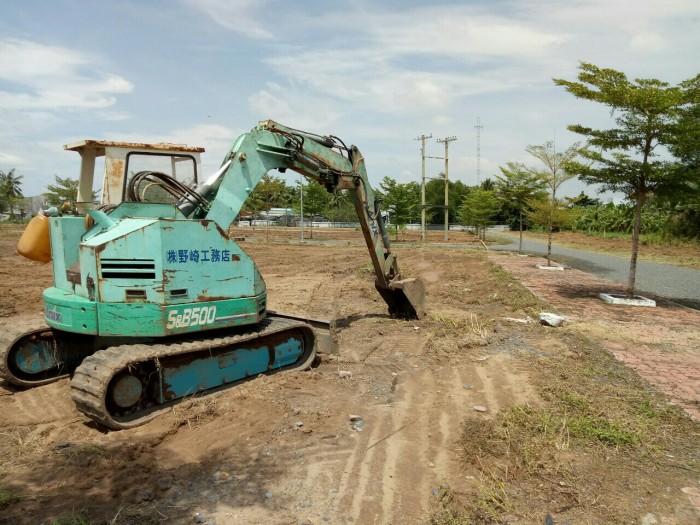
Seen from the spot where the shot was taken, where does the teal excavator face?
facing away from the viewer and to the right of the viewer

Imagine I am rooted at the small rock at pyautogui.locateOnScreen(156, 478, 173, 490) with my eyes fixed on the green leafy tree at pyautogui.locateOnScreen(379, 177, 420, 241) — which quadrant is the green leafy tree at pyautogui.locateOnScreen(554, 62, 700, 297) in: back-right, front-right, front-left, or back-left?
front-right

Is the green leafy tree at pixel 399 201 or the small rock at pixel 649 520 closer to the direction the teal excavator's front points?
the green leafy tree

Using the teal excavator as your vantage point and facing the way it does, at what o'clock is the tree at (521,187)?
The tree is roughly at 12 o'clock from the teal excavator.

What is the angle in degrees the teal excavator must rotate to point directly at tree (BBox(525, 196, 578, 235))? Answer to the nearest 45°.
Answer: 0° — it already faces it

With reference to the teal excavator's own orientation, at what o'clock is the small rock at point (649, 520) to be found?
The small rock is roughly at 3 o'clock from the teal excavator.

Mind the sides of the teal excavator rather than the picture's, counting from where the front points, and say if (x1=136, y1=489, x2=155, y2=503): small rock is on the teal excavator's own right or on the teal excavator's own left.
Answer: on the teal excavator's own right

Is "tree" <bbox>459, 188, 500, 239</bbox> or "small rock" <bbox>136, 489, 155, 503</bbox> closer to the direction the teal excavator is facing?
the tree

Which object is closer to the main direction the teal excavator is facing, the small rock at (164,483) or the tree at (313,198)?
the tree

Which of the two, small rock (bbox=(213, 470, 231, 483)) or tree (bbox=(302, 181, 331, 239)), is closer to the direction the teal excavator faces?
the tree

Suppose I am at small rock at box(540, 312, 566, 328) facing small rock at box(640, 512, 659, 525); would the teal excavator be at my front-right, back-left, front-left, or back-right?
front-right

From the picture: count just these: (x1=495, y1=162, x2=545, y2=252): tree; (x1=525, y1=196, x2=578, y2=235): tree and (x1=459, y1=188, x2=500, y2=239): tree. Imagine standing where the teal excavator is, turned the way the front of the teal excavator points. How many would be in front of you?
3

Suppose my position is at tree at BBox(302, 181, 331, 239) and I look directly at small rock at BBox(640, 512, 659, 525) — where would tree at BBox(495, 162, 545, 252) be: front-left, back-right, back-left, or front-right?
front-left

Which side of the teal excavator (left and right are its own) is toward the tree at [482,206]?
front

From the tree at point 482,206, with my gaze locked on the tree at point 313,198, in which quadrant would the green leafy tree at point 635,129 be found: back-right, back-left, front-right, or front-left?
back-left
